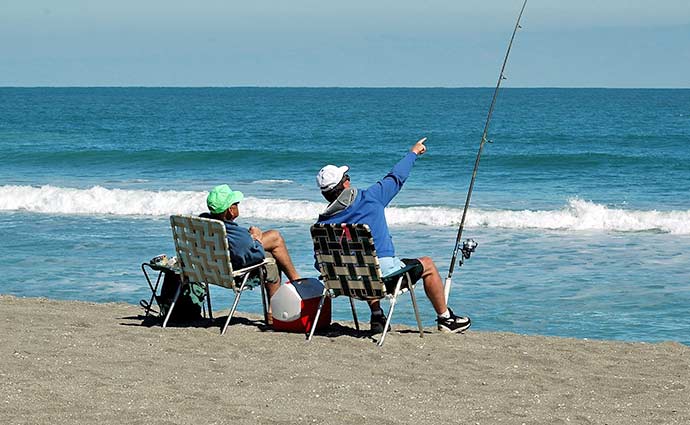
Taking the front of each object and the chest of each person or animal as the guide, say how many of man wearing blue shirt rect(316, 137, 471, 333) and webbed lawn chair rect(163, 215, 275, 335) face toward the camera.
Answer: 0

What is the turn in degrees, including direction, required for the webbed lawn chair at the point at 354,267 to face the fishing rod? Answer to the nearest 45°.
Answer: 0° — it already faces it

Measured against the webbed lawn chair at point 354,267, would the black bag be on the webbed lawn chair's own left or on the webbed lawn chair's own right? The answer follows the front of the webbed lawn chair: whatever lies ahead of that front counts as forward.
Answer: on the webbed lawn chair's own left

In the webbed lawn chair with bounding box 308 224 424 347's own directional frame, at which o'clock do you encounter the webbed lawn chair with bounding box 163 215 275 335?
the webbed lawn chair with bounding box 163 215 275 335 is roughly at 8 o'clock from the webbed lawn chair with bounding box 308 224 424 347.

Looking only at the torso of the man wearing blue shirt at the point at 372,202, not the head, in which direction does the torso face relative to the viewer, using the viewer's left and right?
facing away from the viewer and to the right of the viewer

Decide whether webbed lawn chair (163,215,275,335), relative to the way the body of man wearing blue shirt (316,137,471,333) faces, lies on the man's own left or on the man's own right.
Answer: on the man's own left

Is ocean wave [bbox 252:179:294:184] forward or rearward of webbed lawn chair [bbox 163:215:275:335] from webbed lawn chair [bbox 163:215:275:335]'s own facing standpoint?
forward

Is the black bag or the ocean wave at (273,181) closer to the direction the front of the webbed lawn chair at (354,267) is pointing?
the ocean wave

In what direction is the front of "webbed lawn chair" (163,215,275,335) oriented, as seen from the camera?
facing away from the viewer and to the right of the viewer

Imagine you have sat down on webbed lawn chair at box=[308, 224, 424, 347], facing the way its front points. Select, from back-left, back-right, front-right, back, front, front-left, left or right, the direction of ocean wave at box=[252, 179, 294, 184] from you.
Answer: front-left

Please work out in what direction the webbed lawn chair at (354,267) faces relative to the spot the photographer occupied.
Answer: facing away from the viewer and to the right of the viewer

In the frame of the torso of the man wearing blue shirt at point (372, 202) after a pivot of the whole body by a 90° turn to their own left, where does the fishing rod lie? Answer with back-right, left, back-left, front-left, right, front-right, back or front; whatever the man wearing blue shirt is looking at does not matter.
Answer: right

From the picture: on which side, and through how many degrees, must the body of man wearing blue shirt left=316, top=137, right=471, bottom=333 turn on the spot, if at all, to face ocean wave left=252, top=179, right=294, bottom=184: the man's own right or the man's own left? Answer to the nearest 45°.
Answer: approximately 45° to the man's own left
